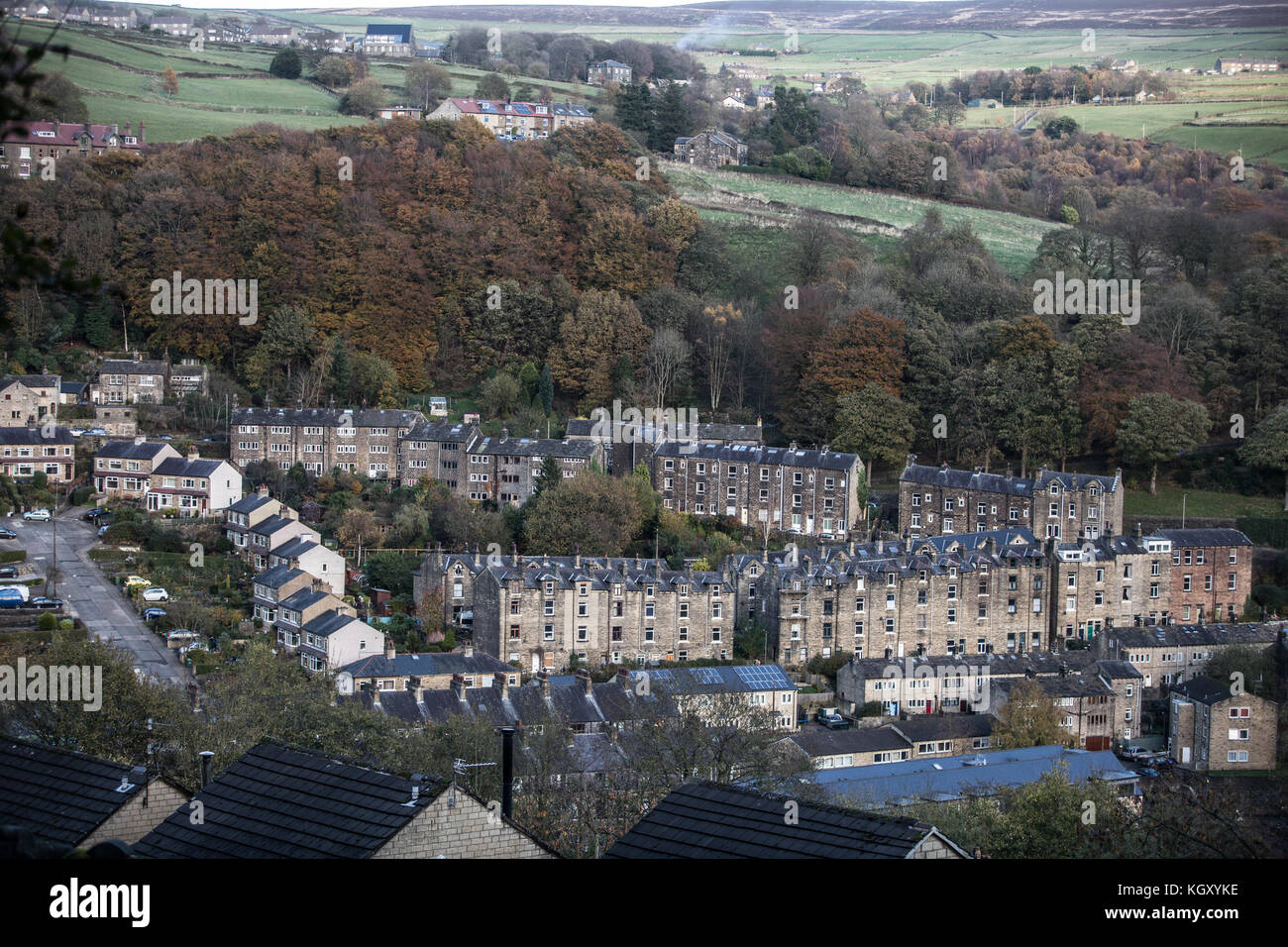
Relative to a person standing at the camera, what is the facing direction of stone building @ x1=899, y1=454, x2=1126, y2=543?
facing the viewer

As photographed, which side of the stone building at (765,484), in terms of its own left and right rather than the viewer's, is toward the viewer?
front

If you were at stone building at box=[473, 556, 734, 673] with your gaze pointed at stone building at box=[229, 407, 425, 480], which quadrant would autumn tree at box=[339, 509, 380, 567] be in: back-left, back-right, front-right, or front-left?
front-left

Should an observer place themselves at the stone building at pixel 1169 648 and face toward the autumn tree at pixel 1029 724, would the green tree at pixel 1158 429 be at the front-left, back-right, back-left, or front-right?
back-right

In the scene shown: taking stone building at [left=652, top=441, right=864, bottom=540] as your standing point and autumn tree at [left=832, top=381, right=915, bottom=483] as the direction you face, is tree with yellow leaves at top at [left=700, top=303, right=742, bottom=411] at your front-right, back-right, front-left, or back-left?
front-left

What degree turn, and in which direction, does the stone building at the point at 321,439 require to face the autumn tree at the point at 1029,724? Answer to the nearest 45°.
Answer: approximately 45° to its left

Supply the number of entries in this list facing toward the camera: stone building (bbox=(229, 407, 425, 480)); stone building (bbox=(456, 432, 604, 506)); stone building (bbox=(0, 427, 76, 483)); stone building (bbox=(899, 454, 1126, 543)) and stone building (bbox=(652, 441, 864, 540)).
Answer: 5

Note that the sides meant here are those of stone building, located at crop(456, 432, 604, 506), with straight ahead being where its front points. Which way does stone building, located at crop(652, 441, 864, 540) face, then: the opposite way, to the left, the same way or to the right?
the same way

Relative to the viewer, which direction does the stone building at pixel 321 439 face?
toward the camera

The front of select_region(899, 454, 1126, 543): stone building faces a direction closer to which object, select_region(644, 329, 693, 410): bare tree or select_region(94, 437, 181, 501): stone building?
the stone building

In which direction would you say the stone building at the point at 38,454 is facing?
toward the camera

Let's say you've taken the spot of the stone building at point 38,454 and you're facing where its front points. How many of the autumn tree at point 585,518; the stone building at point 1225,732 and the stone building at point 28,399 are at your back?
1

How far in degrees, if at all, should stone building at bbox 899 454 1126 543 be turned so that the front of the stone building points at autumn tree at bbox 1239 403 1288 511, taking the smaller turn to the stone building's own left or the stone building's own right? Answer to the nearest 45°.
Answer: approximately 135° to the stone building's own left

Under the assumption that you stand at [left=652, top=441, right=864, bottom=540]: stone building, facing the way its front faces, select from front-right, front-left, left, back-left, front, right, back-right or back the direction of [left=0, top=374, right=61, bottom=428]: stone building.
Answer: right

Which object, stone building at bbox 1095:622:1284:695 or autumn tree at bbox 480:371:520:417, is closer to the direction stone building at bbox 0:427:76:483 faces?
the stone building

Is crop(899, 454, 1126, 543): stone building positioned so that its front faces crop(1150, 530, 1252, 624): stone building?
no

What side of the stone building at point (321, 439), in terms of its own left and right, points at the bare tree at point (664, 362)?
left

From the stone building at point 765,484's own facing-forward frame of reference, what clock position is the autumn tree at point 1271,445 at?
The autumn tree is roughly at 9 o'clock from the stone building.
